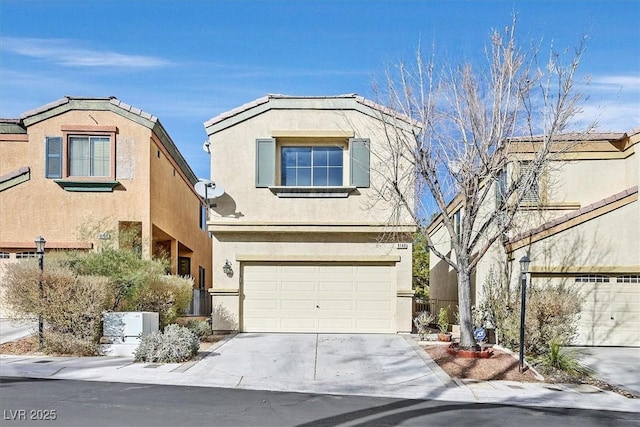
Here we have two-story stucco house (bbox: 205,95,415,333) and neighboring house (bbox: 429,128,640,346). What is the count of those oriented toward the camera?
2

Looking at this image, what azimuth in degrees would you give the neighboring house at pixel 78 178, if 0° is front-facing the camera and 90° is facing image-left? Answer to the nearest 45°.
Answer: approximately 0°

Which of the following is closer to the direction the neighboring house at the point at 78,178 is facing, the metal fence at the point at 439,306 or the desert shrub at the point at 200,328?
the desert shrub

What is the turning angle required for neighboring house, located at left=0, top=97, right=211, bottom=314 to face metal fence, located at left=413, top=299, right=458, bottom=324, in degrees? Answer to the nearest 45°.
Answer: approximately 90° to its left

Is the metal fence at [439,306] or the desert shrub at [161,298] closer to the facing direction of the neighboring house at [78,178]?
the desert shrub

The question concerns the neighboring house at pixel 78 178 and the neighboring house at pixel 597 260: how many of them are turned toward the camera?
2

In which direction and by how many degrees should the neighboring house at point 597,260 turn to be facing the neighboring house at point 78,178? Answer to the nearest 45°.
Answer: approximately 90° to its right

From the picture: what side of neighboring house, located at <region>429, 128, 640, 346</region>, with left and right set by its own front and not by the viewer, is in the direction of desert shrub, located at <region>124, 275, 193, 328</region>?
right

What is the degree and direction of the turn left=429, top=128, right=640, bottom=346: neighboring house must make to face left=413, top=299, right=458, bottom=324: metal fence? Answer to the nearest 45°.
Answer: approximately 135° to its right

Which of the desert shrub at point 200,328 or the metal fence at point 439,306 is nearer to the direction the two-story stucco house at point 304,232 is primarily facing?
the desert shrub
